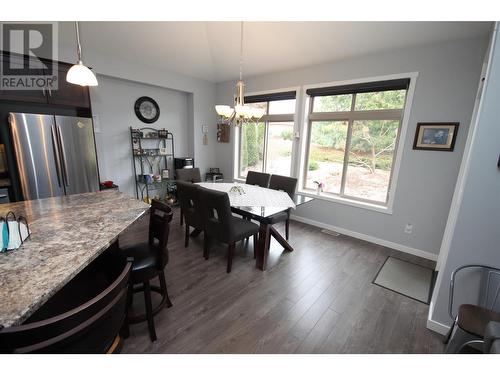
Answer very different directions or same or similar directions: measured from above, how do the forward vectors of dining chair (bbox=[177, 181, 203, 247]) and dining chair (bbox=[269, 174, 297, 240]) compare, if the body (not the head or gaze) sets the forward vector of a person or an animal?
very different directions

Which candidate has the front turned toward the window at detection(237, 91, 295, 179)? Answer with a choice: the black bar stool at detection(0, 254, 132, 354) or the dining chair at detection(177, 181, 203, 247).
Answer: the dining chair

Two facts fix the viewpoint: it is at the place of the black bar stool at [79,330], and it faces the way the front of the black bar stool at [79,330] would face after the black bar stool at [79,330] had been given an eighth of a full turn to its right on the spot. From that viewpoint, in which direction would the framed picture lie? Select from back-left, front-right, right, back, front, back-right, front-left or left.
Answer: right

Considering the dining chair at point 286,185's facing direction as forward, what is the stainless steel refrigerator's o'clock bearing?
The stainless steel refrigerator is roughly at 1 o'clock from the dining chair.

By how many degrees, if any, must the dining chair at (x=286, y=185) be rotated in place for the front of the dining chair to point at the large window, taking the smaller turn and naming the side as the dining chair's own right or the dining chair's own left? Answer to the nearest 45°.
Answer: approximately 180°

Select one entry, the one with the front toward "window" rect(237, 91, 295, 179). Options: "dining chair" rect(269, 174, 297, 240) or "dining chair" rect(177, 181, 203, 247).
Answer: "dining chair" rect(177, 181, 203, 247)

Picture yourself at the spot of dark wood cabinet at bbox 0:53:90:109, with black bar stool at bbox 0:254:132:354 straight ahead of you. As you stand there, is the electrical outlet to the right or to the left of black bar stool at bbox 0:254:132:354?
left

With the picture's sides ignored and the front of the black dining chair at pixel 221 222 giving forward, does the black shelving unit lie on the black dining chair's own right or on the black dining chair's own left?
on the black dining chair's own left

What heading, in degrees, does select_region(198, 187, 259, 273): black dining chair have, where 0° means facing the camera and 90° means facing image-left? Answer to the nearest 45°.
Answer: approximately 225°

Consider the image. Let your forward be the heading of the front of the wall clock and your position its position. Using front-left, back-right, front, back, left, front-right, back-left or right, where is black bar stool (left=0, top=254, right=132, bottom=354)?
front-right

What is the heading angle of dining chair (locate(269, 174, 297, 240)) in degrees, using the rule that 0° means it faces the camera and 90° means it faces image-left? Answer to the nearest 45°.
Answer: approximately 45°

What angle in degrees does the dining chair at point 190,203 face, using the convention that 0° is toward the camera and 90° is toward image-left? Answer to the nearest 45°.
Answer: approximately 225°
